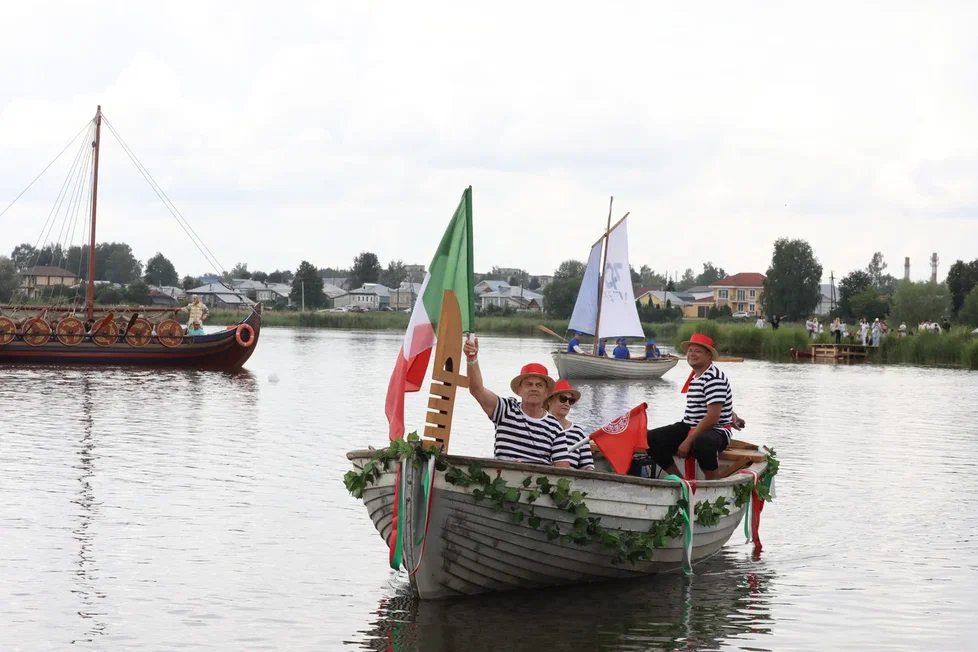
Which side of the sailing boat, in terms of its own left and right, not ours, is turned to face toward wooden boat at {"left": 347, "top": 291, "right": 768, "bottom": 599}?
left

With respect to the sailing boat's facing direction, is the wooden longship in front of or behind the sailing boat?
in front

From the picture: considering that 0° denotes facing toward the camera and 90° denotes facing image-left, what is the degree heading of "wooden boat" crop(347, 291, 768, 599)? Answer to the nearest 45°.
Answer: approximately 45°

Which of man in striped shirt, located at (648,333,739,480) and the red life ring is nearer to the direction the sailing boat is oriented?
the red life ring

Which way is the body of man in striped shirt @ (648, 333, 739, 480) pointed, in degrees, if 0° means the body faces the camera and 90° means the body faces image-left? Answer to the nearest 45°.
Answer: approximately 45°

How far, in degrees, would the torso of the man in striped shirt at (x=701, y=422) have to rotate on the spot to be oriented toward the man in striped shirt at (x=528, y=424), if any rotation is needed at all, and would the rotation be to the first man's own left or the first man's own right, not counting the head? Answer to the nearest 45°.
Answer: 0° — they already face them

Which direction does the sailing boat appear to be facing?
to the viewer's left

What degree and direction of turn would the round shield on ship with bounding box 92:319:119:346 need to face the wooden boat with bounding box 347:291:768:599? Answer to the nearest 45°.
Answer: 0° — it already faces it

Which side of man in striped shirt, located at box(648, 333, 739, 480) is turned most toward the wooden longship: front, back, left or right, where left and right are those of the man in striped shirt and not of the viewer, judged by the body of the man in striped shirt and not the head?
right

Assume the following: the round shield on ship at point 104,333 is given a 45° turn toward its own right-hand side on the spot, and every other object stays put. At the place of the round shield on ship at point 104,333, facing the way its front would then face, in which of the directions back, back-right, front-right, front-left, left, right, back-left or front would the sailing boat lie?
back-left

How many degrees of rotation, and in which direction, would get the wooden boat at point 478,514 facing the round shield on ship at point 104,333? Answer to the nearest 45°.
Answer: approximately 90° to its right
